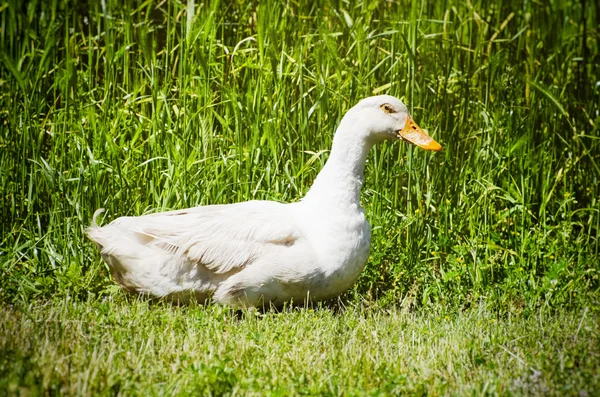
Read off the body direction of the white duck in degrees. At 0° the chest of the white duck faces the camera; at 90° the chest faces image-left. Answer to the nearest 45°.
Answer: approximately 270°
